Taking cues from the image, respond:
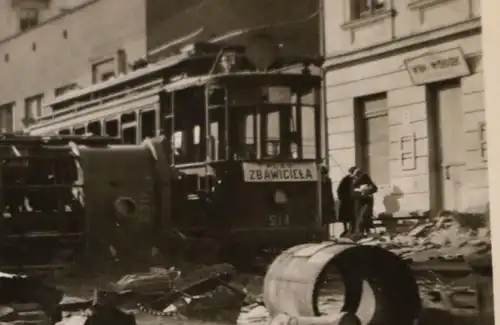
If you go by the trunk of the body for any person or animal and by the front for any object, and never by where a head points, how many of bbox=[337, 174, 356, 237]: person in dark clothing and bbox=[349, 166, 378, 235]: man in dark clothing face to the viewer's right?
1

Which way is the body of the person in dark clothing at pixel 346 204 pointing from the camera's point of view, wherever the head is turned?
to the viewer's right

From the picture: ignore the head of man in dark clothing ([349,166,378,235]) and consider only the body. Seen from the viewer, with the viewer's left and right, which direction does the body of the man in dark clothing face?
facing the viewer and to the left of the viewer
